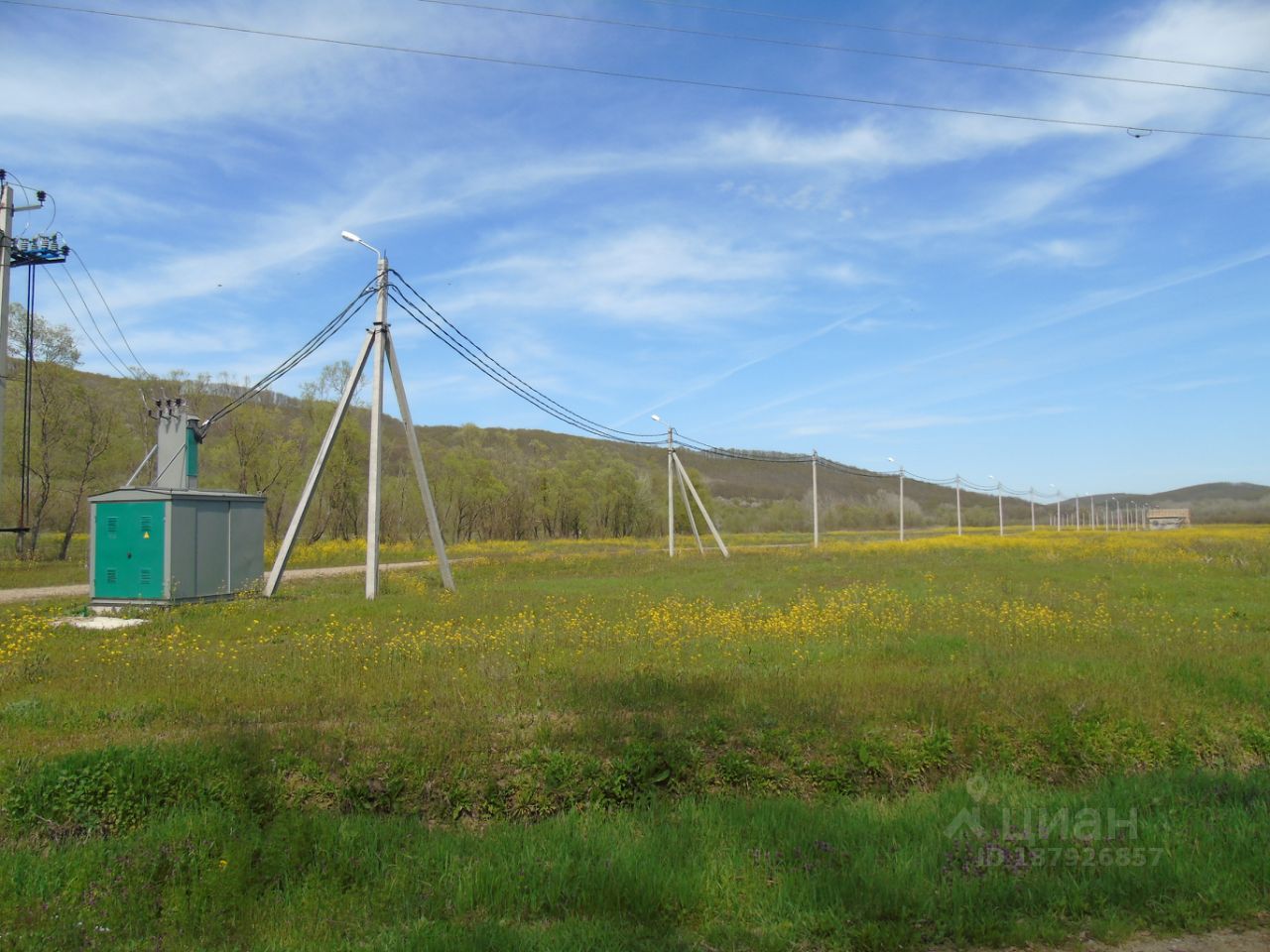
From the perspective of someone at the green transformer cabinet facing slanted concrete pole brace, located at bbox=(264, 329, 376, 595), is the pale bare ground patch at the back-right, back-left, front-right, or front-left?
back-right

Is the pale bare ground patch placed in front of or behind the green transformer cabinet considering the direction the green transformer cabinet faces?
in front

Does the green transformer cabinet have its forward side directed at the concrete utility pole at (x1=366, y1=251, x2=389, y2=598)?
no

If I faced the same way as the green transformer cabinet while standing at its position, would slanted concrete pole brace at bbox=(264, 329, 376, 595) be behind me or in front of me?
behind

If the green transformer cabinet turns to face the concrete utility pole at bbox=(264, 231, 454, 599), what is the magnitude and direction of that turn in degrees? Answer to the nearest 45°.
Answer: approximately 135° to its left

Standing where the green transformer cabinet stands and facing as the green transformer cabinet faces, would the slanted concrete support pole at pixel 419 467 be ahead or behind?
behind

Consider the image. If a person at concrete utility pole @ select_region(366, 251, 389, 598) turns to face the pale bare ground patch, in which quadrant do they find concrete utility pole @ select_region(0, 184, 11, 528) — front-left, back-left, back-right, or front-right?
front-right

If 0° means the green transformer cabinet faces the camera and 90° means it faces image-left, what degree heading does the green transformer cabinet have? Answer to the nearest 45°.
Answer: approximately 45°

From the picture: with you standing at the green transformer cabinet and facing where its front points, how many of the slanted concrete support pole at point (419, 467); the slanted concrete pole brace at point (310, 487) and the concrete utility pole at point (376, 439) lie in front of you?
0

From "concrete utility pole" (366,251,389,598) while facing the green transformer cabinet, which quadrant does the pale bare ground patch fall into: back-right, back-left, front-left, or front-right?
front-left
